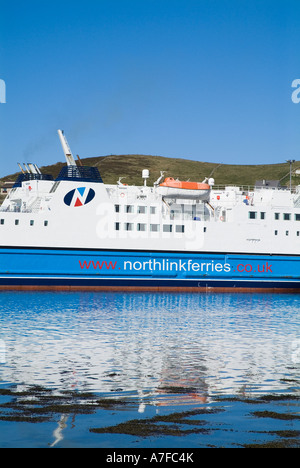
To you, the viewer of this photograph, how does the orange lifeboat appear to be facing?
facing to the right of the viewer

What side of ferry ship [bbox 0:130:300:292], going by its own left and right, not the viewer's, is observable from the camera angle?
right
